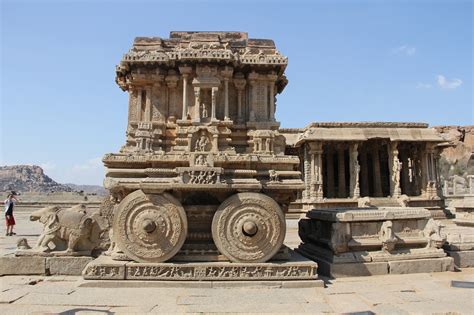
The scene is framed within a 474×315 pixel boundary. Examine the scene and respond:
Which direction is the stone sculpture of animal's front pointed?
to the viewer's left

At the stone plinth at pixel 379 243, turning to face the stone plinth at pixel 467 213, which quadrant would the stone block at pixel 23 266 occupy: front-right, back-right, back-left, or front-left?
back-left

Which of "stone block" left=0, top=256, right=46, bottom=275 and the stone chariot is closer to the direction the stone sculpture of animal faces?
the stone block

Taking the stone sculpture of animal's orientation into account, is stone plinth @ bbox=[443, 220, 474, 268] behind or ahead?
behind

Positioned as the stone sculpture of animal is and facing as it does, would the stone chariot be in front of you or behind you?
behind

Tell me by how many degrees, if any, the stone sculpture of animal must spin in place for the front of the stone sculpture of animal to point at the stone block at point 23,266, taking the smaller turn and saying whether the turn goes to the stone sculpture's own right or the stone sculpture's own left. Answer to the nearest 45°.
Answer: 0° — it already faces it

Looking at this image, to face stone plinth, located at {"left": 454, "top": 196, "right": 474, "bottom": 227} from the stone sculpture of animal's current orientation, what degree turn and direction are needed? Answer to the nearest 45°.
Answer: approximately 180°
